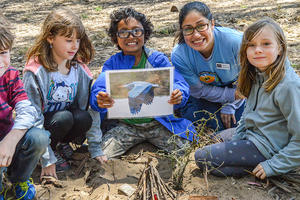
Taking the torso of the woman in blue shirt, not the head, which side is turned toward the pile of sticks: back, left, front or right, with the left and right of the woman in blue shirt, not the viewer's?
front

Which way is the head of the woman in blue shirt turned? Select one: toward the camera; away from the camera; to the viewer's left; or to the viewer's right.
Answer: toward the camera

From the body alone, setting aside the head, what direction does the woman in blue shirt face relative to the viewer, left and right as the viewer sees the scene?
facing the viewer
